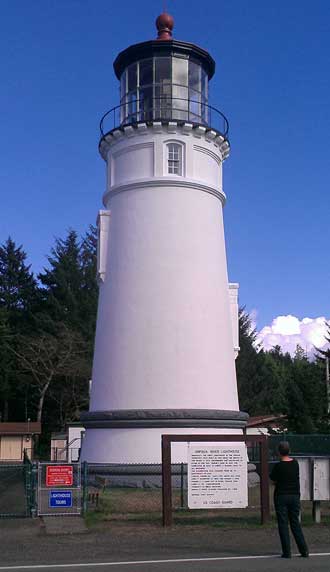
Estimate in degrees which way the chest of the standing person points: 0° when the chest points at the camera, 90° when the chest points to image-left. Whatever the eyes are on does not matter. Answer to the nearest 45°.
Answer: approximately 135°

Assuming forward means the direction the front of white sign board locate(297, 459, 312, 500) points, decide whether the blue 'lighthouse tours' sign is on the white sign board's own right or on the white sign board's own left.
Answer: on the white sign board's own right

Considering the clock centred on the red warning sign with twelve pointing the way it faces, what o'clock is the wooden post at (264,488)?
The wooden post is roughly at 10 o'clock from the red warning sign.

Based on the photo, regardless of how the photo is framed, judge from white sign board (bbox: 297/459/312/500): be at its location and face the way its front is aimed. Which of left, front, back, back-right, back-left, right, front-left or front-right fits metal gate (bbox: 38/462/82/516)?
right

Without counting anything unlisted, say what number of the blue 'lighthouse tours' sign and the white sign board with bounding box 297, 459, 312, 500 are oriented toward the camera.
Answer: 2

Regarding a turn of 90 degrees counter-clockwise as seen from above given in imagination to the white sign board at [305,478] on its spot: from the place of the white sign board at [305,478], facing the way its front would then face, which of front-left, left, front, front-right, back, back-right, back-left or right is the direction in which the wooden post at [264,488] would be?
back
